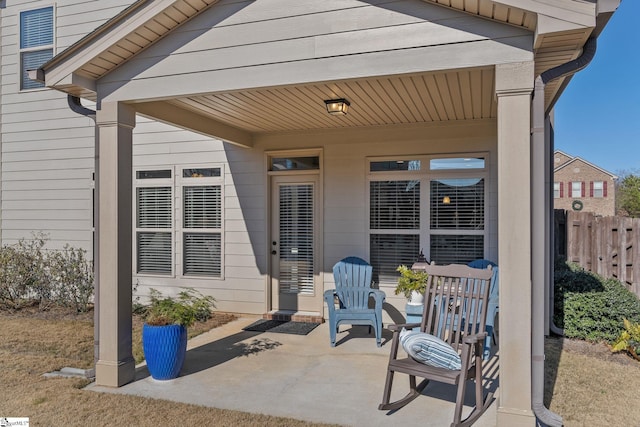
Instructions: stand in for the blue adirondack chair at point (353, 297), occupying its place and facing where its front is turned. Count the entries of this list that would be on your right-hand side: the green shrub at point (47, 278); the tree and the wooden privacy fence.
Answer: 1

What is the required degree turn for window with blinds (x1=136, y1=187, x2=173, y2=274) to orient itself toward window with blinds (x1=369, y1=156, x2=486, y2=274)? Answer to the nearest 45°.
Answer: approximately 45° to its left

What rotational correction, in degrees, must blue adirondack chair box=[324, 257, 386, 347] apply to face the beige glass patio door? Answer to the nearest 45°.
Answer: approximately 135° to its right

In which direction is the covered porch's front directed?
toward the camera

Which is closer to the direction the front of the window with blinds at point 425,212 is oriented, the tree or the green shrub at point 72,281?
the green shrub

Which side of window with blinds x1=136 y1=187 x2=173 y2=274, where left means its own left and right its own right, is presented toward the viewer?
front

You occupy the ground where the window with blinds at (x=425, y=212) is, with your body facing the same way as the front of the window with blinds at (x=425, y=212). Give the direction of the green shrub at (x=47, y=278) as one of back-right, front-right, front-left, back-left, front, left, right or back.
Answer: right

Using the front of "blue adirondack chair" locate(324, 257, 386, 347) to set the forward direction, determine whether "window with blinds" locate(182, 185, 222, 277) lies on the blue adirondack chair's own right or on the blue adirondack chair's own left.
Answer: on the blue adirondack chair's own right

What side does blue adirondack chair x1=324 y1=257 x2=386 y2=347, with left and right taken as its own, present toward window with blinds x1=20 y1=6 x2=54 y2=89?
right

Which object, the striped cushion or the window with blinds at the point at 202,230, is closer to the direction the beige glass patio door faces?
the striped cushion

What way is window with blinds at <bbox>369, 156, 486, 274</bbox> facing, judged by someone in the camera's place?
facing the viewer

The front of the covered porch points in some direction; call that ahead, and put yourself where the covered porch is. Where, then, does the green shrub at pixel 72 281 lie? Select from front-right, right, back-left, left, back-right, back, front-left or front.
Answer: back-right
